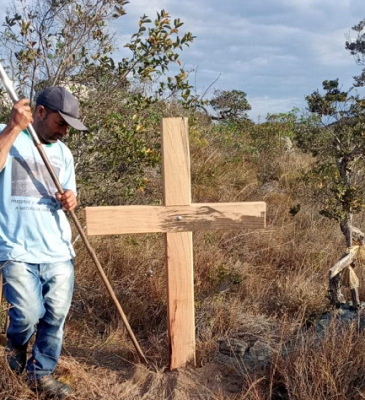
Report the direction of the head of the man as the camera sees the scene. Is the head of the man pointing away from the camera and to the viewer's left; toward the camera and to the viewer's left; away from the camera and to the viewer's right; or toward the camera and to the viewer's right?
toward the camera and to the viewer's right

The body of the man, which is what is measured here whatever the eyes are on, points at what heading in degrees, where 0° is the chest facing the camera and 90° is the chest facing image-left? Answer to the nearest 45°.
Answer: approximately 315°

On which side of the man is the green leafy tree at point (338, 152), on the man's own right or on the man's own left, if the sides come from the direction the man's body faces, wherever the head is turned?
on the man's own left
